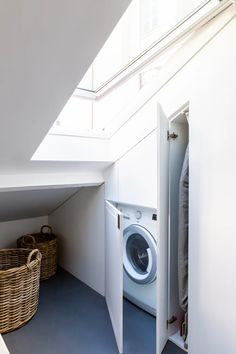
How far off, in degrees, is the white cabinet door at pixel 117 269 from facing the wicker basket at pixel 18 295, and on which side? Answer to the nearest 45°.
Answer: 0° — it already faces it

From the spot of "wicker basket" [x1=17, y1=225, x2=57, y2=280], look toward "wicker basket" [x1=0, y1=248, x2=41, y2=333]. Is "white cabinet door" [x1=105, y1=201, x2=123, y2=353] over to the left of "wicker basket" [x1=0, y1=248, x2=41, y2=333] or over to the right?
left

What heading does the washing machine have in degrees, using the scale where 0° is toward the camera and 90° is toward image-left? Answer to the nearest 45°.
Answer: approximately 45°

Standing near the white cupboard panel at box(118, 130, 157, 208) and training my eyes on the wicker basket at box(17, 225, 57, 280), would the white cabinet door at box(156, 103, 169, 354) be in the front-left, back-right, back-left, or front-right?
back-left

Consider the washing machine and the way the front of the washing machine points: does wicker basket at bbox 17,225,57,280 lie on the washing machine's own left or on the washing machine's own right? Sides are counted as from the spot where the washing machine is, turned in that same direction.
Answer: on the washing machine's own right

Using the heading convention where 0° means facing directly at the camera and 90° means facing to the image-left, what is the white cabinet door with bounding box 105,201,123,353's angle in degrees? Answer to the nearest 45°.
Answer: approximately 90°
